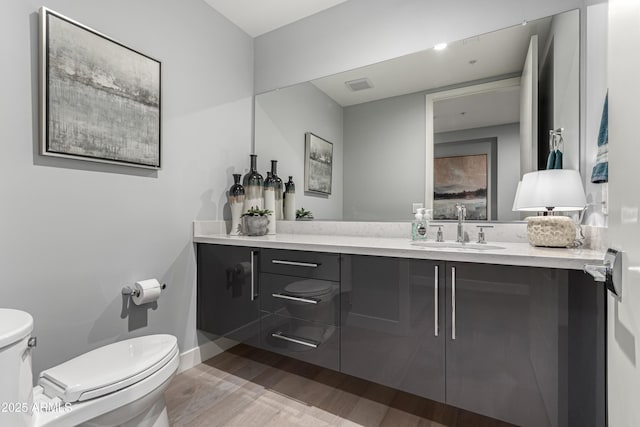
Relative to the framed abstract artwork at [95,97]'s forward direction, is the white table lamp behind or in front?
in front

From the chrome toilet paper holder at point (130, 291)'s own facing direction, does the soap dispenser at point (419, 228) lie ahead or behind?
ahead

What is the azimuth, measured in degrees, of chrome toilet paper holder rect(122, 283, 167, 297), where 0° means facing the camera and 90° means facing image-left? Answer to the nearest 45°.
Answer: approximately 315°

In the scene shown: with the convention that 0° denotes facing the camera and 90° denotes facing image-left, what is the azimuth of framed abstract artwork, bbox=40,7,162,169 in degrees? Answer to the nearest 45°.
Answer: approximately 315°

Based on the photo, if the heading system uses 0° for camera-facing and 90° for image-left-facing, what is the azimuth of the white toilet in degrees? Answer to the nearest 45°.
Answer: approximately 225°

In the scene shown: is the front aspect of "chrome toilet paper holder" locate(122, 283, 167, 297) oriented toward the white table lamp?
yes

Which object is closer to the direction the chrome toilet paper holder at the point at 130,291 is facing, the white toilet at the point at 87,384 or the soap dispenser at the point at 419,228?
the soap dispenser
